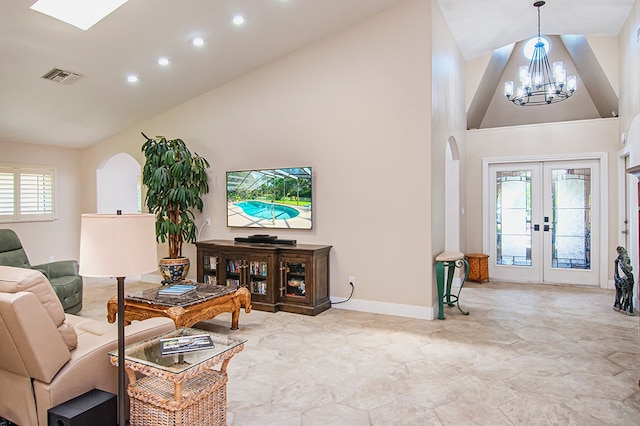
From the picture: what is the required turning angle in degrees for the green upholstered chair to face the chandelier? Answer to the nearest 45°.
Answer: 0° — it already faces it

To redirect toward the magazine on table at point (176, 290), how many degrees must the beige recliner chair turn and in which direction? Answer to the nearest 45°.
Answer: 0° — it already faces it

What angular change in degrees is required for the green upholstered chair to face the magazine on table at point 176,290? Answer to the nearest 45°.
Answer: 0° — it already faces it

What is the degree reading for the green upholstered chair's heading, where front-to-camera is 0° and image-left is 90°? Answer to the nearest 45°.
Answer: approximately 315°

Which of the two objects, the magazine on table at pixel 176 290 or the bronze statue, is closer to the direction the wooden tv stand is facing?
the magazine on table

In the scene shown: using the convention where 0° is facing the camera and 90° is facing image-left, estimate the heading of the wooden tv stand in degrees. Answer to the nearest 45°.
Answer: approximately 45°

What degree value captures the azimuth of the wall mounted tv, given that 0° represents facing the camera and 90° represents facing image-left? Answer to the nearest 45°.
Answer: approximately 45°
